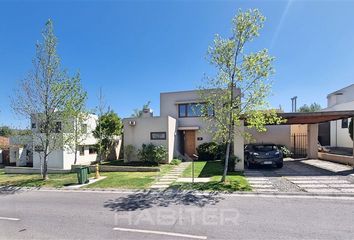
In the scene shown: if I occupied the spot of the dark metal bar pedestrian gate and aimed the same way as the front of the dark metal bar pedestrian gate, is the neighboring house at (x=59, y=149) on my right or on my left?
on my right

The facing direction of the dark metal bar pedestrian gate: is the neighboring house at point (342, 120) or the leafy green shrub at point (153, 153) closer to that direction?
the leafy green shrub

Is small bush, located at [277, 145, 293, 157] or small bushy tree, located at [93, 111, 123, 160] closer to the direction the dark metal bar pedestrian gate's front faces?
the small bush

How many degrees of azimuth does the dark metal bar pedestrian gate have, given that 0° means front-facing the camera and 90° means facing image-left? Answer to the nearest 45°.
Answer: approximately 0°

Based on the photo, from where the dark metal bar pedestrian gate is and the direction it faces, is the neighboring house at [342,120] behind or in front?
behind

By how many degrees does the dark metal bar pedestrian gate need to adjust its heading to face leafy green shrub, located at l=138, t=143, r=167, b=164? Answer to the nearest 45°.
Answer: approximately 45° to its right

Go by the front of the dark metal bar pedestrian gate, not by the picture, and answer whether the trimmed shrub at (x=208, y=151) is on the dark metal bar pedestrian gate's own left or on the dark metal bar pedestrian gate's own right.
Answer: on the dark metal bar pedestrian gate's own right
